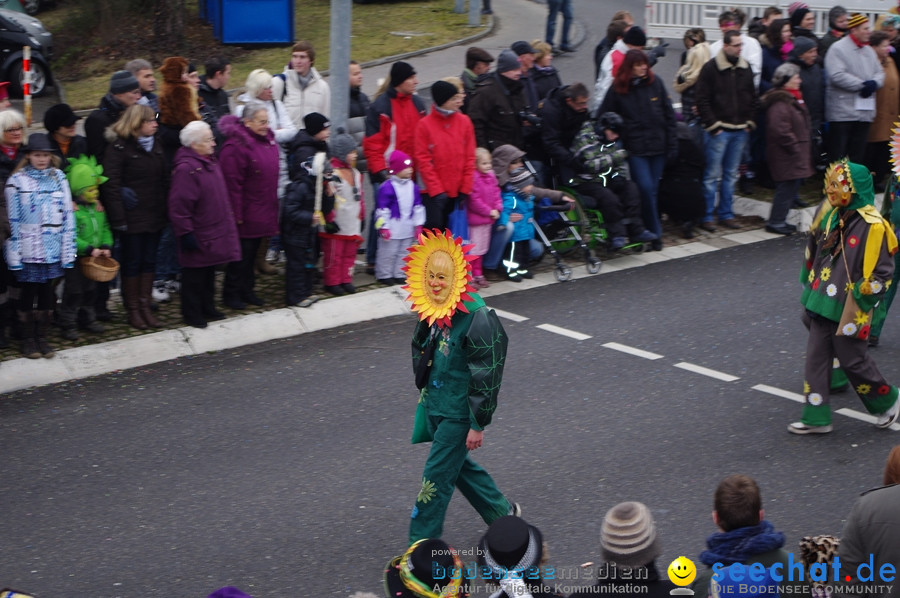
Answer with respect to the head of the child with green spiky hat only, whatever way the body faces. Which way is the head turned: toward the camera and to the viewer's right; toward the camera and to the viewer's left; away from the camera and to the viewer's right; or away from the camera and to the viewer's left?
toward the camera and to the viewer's right

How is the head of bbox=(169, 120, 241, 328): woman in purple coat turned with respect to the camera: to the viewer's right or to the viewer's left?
to the viewer's right

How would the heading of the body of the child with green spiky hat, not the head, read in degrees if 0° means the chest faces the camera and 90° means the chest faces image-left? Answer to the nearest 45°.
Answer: approximately 315°

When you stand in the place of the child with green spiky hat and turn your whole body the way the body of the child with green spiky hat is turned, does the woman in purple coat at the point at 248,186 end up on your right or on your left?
on your left

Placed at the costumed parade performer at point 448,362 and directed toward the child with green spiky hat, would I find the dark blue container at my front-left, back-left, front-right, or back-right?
front-right

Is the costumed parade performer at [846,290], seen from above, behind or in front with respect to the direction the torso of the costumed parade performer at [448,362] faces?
behind

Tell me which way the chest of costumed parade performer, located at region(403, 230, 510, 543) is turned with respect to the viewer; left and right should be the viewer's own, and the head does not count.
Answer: facing the viewer and to the left of the viewer

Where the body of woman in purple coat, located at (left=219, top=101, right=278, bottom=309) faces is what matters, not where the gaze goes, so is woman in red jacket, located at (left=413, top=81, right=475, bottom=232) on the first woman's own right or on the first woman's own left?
on the first woman's own left

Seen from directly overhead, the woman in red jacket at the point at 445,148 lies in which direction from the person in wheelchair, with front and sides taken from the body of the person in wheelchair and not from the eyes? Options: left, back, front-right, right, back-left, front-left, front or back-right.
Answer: right

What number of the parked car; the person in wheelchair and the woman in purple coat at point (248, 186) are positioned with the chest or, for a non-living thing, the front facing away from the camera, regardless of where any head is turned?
0

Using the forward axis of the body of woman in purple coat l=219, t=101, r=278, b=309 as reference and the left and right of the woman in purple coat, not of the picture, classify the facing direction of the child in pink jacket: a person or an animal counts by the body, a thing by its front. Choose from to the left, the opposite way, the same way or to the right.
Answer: the same way
